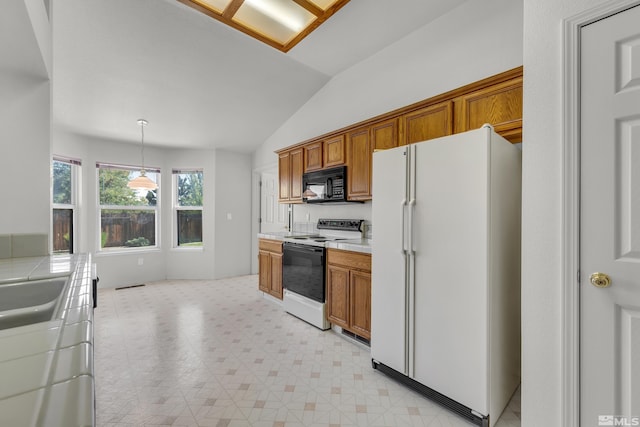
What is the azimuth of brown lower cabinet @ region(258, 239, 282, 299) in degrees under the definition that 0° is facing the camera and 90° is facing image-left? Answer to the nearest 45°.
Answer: approximately 45°

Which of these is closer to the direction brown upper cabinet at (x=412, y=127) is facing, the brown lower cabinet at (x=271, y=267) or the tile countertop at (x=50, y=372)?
the tile countertop

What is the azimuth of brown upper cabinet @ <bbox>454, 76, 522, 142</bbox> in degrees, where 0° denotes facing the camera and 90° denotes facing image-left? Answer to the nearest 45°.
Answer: approximately 45°

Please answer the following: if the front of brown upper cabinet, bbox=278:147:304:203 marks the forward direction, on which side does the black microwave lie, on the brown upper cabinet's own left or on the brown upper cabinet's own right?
on the brown upper cabinet's own left

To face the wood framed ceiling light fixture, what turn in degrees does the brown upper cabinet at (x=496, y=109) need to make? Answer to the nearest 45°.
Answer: approximately 45° to its right

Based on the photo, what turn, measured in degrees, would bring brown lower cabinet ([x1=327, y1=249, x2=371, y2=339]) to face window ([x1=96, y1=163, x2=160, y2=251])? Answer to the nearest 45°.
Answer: approximately 90° to its right

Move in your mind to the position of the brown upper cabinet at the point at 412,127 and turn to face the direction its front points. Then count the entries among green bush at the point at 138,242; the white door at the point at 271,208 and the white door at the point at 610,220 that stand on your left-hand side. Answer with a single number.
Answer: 1

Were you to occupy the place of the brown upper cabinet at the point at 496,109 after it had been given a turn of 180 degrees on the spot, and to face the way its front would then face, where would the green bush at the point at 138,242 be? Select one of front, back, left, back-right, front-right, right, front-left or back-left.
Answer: back-left

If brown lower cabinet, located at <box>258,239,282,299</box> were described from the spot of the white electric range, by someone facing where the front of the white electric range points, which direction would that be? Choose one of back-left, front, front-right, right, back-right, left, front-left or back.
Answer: right

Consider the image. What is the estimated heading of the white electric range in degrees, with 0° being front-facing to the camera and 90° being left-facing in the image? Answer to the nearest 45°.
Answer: approximately 45°

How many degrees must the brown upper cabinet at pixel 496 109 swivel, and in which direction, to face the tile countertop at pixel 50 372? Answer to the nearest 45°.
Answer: approximately 45° to its left

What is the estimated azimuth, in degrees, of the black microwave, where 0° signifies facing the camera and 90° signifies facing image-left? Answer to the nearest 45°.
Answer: approximately 45°

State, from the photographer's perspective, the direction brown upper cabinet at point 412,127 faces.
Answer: facing the viewer and to the left of the viewer
